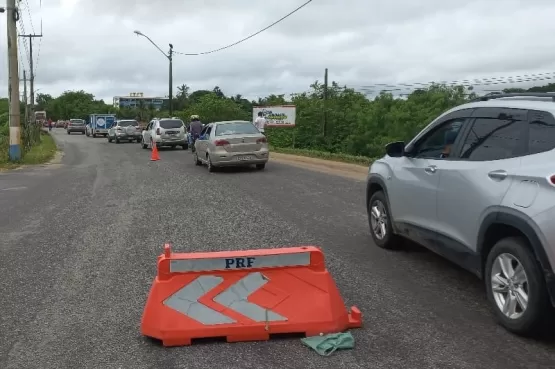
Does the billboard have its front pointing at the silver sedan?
yes

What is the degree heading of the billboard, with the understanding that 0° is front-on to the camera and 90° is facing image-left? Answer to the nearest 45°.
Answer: approximately 0°

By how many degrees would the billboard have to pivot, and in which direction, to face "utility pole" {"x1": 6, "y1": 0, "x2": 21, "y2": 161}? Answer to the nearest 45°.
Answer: approximately 45° to its right

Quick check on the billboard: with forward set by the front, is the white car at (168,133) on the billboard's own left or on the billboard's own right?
on the billboard's own right

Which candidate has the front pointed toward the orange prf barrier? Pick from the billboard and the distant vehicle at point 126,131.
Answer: the billboard

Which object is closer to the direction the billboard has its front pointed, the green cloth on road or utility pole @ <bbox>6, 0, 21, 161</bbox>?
the green cloth on road
